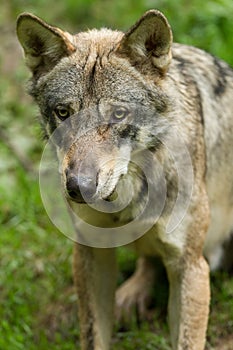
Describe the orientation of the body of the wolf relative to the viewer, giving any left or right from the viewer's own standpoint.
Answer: facing the viewer and to the left of the viewer
